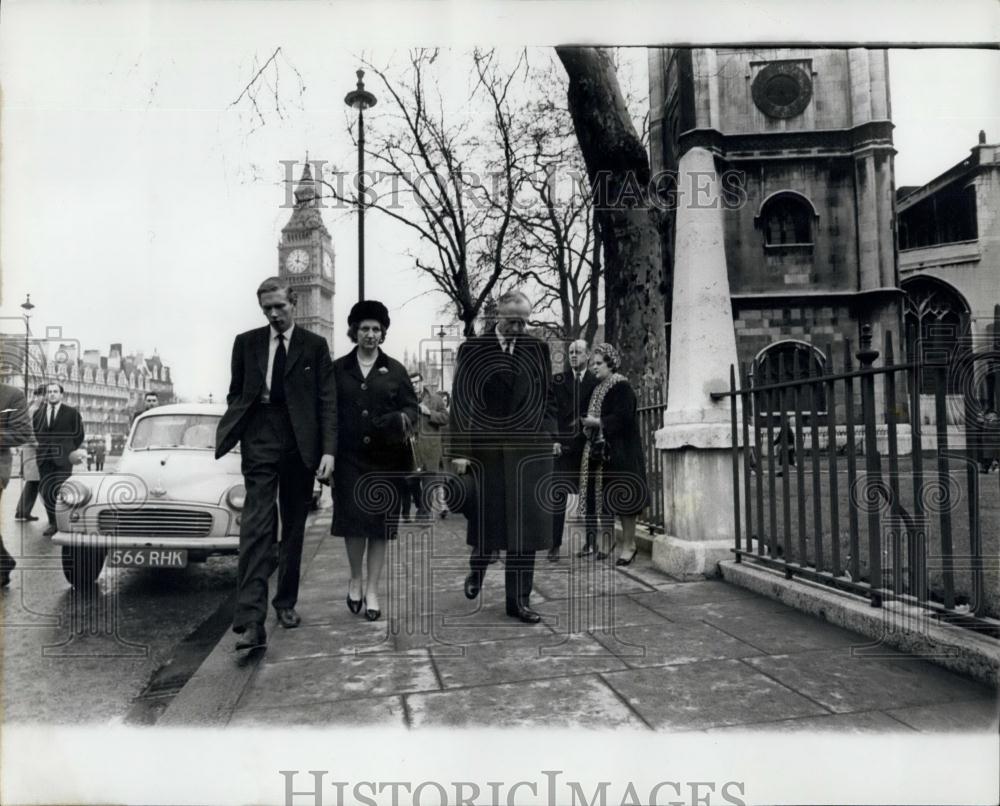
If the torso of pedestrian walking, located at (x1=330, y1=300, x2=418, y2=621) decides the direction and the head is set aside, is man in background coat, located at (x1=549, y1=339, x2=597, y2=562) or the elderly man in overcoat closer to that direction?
the elderly man in overcoat

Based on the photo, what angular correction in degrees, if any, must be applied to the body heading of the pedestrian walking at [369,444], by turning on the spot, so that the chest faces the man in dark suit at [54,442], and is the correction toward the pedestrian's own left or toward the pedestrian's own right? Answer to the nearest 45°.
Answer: approximately 90° to the pedestrian's own right
